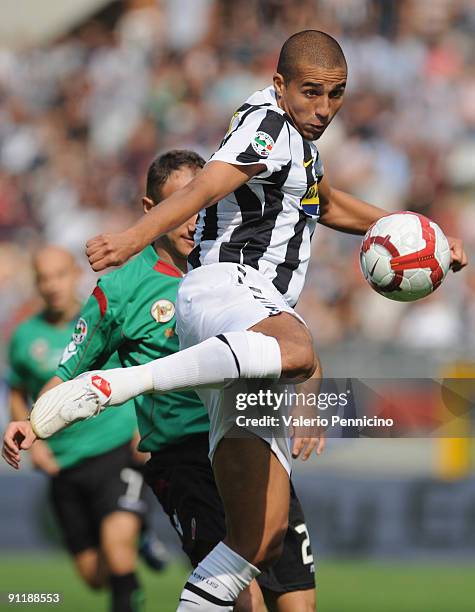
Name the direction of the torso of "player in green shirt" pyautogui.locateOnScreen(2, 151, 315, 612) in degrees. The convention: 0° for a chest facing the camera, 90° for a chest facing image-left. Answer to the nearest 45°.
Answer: approximately 315°

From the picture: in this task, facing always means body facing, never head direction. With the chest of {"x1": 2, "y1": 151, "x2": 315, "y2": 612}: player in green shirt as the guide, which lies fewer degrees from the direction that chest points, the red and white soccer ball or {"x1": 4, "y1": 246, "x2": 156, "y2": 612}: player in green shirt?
the red and white soccer ball

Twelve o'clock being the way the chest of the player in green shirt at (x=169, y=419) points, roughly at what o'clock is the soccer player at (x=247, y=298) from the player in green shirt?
The soccer player is roughly at 1 o'clock from the player in green shirt.
